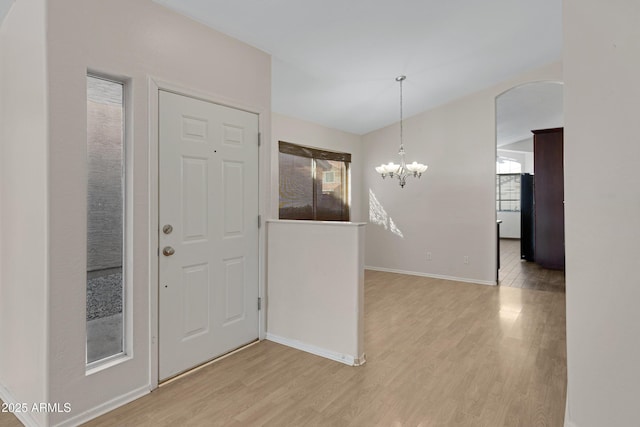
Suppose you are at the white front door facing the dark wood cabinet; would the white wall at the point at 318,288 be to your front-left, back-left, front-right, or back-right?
front-right

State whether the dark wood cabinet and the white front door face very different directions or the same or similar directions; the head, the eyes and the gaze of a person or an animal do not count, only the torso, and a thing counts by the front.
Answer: very different directions

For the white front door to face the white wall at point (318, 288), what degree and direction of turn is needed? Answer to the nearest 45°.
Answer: approximately 45° to its left

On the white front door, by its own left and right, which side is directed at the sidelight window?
right

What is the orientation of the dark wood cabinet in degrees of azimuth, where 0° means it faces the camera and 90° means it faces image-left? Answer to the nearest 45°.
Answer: approximately 90°

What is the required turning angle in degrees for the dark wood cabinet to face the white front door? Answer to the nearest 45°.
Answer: approximately 90° to its left

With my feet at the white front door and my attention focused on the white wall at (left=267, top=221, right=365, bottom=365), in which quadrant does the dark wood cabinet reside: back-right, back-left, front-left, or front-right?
front-left

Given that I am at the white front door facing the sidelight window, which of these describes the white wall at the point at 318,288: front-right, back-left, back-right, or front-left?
back-left

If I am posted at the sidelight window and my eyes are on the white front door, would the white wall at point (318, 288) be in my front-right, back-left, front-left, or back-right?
front-right

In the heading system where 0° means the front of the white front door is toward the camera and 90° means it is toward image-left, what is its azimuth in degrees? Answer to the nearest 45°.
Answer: approximately 315°

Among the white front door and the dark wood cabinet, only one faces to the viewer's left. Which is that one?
the dark wood cabinet
